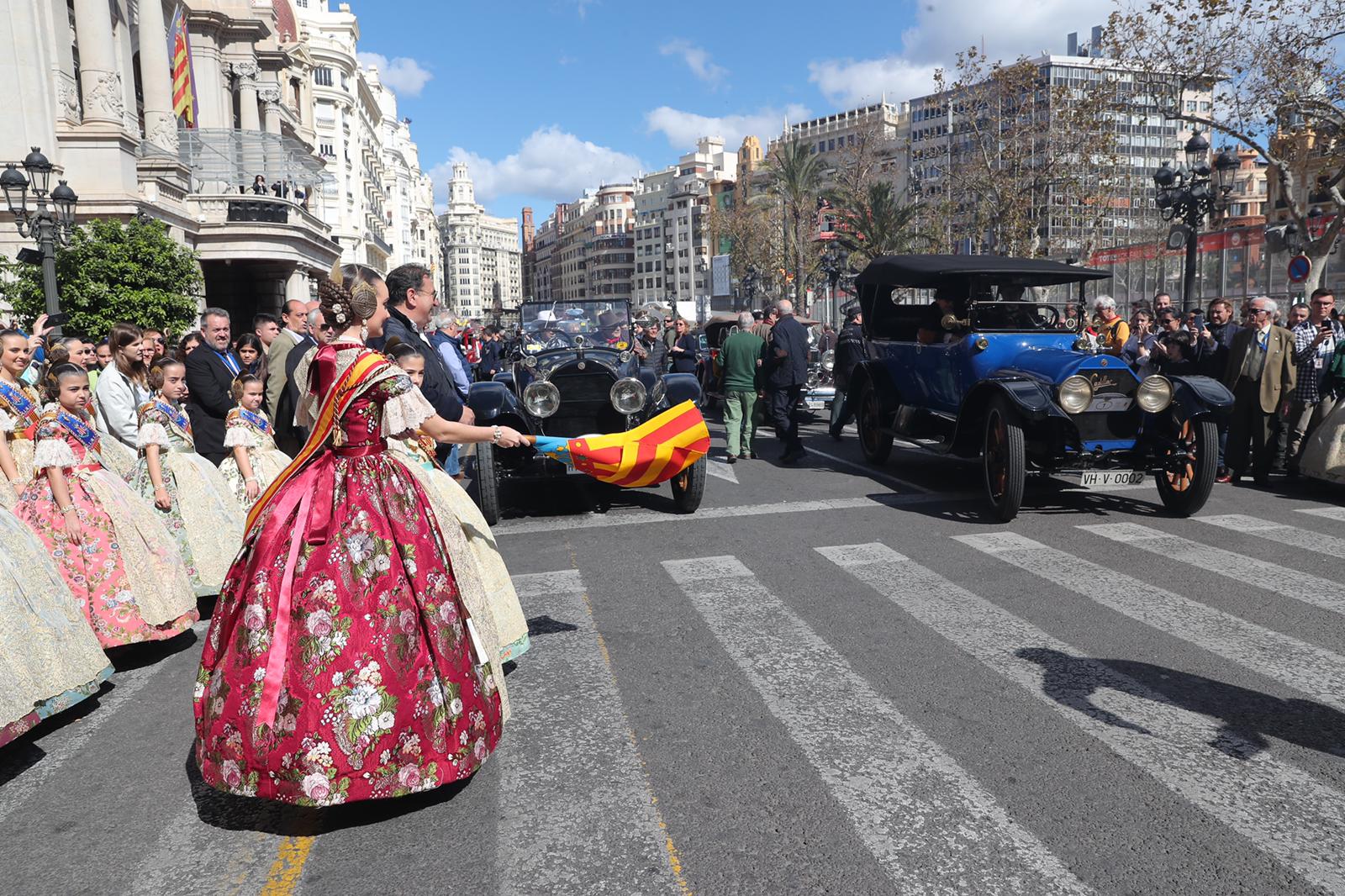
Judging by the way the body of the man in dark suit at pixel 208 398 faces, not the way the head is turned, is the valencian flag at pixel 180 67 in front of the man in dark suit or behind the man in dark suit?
behind

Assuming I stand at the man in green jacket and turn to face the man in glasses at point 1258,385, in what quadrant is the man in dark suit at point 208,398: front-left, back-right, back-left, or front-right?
back-right

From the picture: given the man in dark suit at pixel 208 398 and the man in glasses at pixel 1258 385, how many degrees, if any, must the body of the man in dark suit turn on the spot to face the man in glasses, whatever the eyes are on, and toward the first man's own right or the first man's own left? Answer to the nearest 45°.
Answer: approximately 45° to the first man's own left

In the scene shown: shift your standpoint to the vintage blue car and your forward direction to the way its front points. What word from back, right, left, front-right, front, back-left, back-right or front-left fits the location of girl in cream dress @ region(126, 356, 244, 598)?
right

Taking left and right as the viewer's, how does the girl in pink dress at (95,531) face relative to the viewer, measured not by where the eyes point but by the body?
facing the viewer and to the right of the viewer

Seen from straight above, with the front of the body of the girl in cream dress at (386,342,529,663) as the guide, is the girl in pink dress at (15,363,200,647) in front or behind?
behind

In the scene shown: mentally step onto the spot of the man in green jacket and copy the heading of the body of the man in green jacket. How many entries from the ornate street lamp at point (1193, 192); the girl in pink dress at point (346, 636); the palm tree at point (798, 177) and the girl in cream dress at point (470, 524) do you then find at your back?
2

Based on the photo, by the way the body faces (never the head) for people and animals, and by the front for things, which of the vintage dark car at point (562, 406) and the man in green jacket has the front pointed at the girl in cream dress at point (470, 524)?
the vintage dark car

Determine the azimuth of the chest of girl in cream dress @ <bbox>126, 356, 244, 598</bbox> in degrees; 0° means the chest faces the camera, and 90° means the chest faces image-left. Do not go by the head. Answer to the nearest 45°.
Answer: approximately 315°
